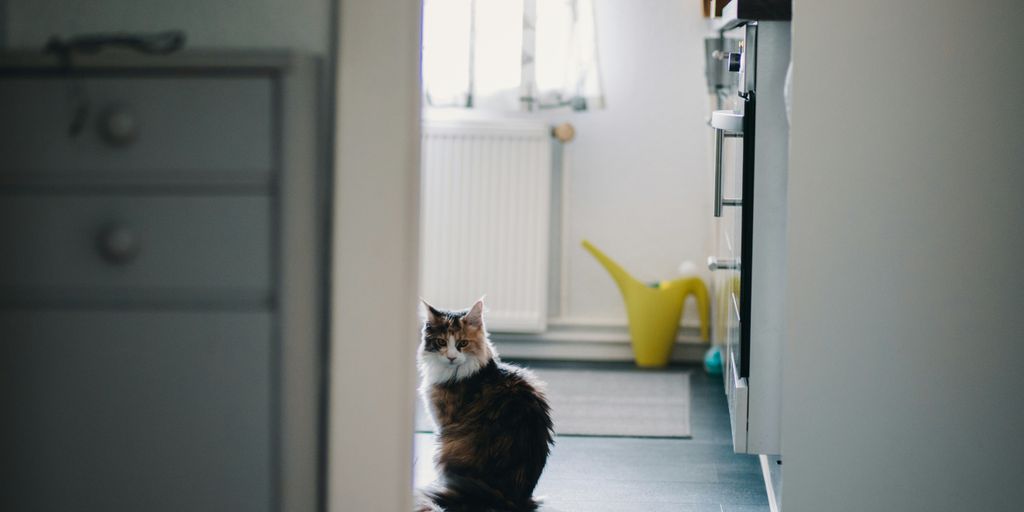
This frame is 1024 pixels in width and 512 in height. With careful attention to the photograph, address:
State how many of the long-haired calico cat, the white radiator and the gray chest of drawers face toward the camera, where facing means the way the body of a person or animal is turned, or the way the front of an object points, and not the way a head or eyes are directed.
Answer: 2

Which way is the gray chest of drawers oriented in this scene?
toward the camera

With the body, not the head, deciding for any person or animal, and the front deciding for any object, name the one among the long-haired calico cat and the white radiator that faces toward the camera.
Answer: the white radiator

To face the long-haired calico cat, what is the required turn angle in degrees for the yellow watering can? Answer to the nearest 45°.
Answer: approximately 90° to its left

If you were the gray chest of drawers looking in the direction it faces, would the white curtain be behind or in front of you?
behind

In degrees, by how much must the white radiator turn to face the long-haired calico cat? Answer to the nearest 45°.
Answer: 0° — it already faces it

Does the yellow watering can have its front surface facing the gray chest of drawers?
no

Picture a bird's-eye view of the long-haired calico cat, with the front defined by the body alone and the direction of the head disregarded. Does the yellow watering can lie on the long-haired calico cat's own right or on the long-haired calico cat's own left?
on the long-haired calico cat's own right

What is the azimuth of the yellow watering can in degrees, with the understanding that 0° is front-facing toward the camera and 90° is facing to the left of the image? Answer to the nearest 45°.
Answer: approximately 90°

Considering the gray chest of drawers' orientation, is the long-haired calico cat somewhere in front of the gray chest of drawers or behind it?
behind

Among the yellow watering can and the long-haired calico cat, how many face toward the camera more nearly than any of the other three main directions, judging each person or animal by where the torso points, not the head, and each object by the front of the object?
0

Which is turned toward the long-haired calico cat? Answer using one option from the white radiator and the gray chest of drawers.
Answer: the white radiator
